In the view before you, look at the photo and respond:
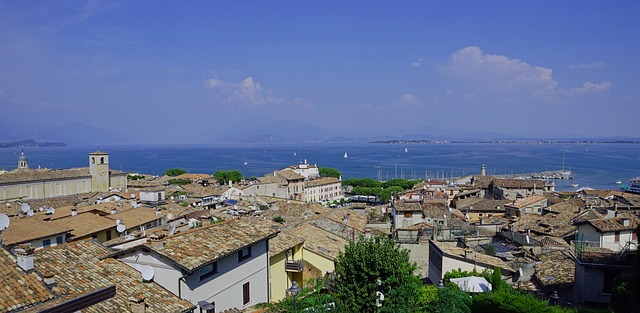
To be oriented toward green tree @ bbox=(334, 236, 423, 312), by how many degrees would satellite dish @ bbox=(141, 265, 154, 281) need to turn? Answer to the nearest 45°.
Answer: approximately 90° to its left

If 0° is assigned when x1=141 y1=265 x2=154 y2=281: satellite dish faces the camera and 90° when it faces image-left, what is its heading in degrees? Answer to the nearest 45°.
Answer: approximately 0°
